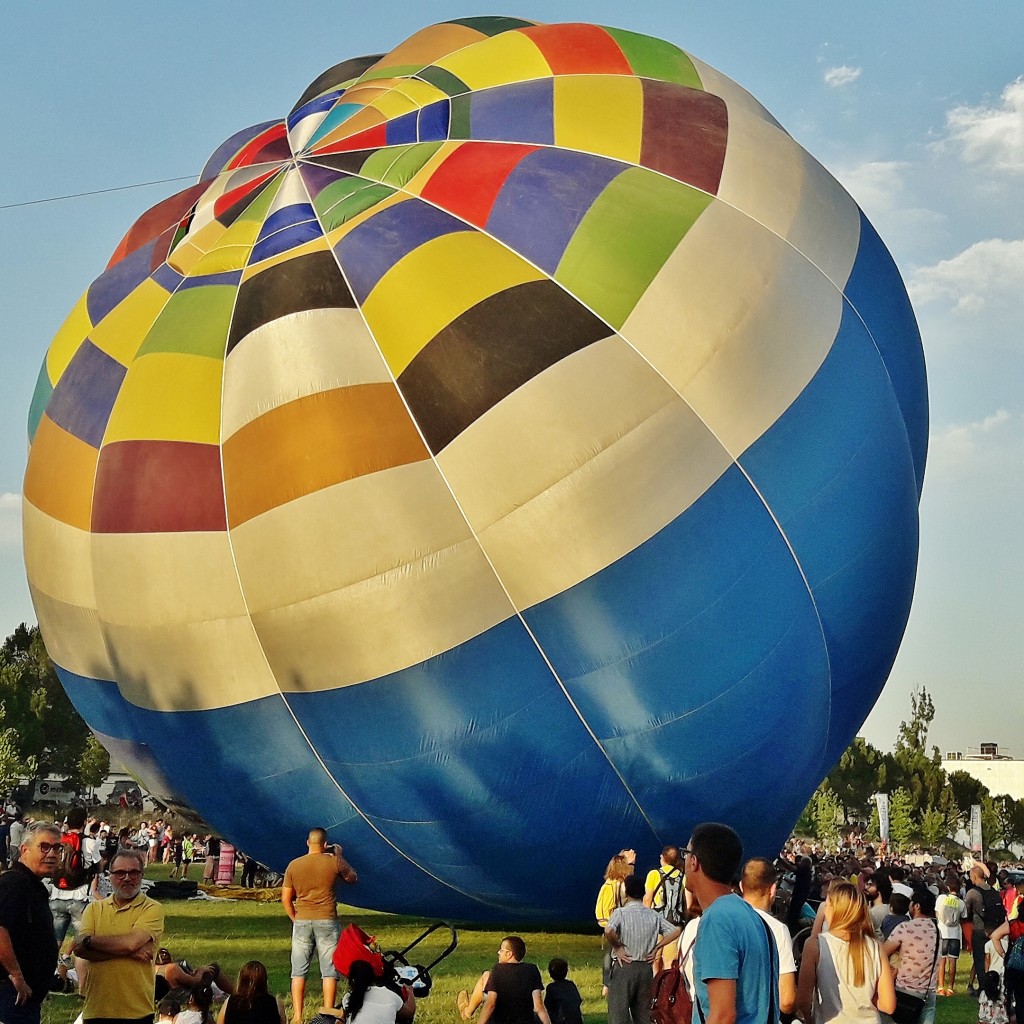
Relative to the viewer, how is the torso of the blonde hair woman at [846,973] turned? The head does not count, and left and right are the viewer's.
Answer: facing away from the viewer

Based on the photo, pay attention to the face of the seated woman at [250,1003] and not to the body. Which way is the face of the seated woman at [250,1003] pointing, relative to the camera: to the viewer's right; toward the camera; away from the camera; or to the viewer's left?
away from the camera

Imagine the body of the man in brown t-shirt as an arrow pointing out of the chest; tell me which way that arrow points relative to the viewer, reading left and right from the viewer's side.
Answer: facing away from the viewer

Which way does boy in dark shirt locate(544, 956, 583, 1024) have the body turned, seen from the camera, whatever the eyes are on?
away from the camera

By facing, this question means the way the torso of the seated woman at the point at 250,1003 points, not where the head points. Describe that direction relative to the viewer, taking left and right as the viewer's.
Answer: facing away from the viewer

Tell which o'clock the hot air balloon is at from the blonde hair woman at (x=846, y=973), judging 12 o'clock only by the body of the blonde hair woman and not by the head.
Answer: The hot air balloon is roughly at 11 o'clock from the blonde hair woman.

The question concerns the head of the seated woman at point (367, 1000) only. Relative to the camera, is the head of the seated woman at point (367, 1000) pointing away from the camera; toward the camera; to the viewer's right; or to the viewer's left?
away from the camera
